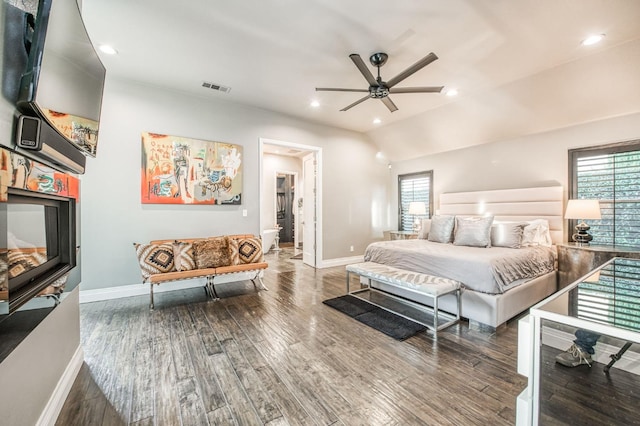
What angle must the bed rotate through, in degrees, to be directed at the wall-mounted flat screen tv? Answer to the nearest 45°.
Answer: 0° — it already faces it

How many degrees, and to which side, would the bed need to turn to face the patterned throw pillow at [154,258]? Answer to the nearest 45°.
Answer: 0° — it already faces it

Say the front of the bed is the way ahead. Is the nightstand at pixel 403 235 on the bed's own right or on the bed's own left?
on the bed's own right

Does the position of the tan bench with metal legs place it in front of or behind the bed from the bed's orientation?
in front

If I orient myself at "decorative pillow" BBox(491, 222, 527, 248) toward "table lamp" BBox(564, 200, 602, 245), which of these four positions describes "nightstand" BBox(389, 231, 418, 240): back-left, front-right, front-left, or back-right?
back-left

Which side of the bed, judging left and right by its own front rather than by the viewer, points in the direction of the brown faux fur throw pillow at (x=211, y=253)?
front

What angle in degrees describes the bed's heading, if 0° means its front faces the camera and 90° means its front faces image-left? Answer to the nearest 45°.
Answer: approximately 45°

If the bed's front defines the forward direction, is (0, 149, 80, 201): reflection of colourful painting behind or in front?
in front

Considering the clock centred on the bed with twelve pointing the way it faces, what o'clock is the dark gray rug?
The dark gray rug is roughly at 12 o'clock from the bed.

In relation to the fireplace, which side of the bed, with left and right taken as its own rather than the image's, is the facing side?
front
